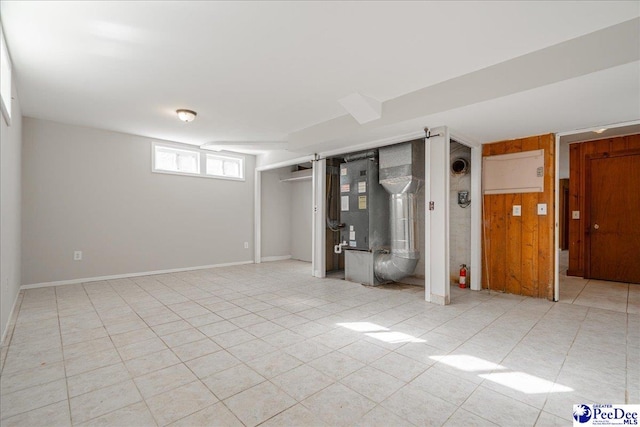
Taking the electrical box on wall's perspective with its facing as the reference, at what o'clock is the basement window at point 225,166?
The basement window is roughly at 3 o'clock from the electrical box on wall.

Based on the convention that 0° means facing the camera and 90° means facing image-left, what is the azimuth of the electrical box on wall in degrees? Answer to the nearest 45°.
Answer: approximately 0°

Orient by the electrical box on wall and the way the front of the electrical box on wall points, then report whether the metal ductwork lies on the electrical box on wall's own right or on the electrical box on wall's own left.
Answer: on the electrical box on wall's own right

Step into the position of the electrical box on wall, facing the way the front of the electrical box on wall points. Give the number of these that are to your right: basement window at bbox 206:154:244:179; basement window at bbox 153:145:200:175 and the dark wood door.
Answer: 2

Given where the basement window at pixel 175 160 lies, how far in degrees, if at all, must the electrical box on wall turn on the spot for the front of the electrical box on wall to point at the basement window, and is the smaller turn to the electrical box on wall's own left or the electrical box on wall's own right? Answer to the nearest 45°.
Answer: approximately 90° to the electrical box on wall's own right

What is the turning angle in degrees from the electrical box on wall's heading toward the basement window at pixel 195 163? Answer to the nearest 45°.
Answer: approximately 90° to its right
